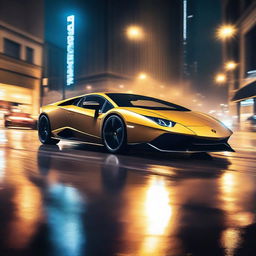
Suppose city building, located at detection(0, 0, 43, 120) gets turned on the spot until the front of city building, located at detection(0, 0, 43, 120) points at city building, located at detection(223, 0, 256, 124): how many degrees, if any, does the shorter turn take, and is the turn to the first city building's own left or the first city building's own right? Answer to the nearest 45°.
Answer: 0° — it already faces it

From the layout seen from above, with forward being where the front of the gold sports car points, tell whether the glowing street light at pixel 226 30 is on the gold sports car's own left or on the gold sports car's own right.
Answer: on the gold sports car's own left

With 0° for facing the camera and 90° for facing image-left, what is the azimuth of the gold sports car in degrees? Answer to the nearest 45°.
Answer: approximately 315°

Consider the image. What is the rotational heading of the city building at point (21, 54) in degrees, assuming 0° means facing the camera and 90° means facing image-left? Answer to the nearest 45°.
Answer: approximately 315°

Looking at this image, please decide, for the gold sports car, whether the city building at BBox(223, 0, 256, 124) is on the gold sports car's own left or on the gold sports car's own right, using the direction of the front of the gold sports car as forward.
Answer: on the gold sports car's own left
